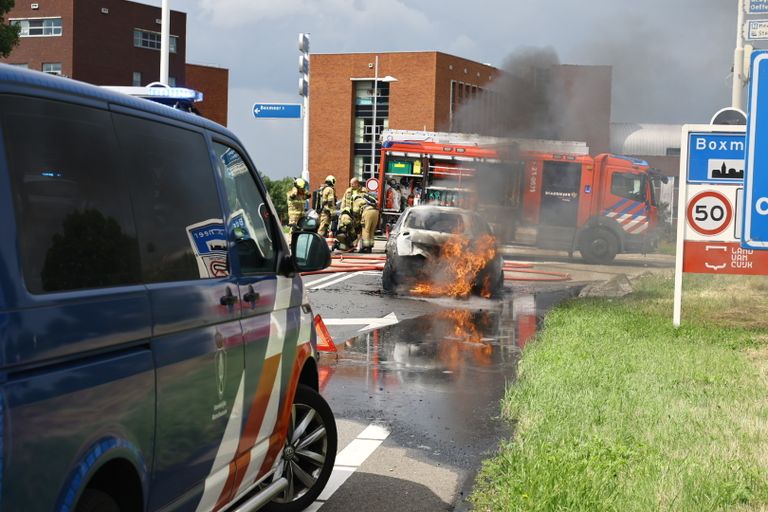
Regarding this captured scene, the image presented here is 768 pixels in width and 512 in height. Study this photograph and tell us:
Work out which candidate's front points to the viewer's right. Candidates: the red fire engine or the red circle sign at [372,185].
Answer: the red fire engine

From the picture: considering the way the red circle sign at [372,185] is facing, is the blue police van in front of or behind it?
in front

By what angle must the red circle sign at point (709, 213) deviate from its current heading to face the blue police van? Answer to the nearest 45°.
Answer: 0° — it already faces it

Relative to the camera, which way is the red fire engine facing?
to the viewer's right

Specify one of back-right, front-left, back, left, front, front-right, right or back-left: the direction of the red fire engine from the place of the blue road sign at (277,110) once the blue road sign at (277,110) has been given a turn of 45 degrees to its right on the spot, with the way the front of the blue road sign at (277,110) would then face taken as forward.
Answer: back-left

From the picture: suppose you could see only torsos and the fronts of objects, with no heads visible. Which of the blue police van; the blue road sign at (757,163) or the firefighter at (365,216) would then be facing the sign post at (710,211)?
the blue police van
